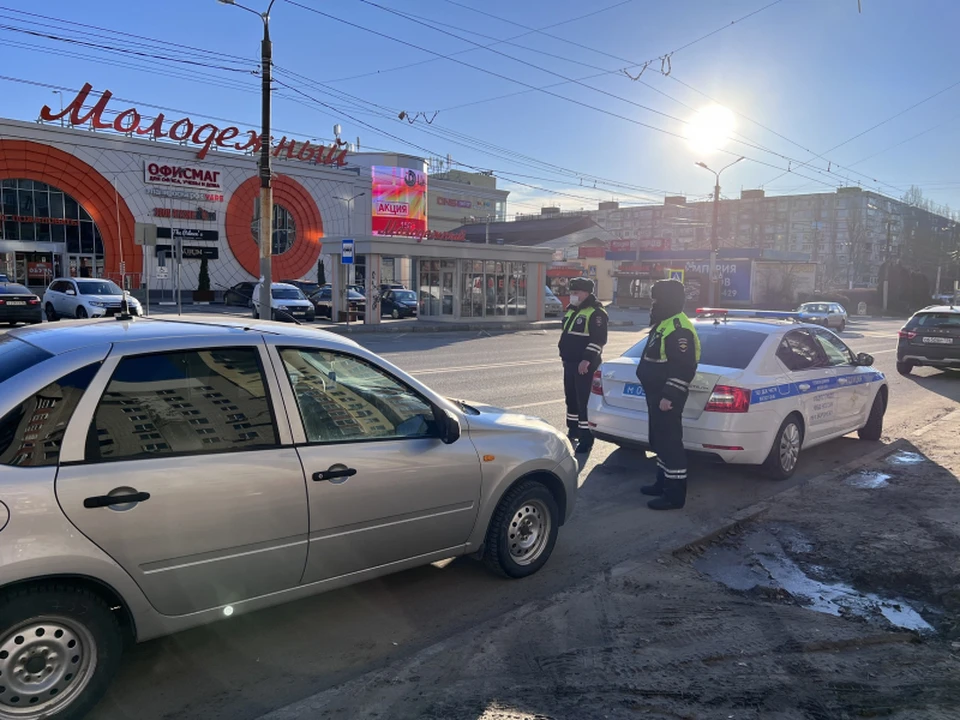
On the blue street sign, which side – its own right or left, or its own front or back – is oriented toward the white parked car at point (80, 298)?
right

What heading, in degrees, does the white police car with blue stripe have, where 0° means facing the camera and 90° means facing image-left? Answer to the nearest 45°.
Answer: approximately 225°

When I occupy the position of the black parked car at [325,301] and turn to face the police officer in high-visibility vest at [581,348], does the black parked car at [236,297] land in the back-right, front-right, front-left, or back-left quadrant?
back-right

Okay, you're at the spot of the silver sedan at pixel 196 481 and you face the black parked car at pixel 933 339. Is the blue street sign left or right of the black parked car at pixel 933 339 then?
left

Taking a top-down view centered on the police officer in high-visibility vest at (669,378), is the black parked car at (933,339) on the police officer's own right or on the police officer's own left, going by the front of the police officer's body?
on the police officer's own right

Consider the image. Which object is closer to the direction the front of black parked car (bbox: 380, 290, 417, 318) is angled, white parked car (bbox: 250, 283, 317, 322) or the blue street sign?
the blue street sign

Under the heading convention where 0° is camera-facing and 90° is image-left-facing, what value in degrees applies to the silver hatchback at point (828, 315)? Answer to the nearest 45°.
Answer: approximately 45°

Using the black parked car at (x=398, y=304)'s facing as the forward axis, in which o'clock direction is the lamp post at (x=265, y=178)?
The lamp post is roughly at 2 o'clock from the black parked car.

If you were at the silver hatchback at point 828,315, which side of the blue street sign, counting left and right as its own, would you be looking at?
left

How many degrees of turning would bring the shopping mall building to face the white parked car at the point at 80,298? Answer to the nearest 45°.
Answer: approximately 45° to its right

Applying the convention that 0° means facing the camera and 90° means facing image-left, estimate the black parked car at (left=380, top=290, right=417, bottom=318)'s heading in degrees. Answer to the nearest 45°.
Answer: approximately 315°

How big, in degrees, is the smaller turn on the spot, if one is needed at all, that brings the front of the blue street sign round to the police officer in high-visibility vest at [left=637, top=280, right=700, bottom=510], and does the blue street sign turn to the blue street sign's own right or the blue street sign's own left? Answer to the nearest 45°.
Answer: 0° — it already faces them

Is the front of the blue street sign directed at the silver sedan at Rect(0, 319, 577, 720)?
yes

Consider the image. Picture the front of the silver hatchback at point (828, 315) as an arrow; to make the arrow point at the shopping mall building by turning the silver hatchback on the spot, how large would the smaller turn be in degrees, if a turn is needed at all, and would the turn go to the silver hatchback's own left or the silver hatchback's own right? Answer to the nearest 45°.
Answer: approximately 45° to the silver hatchback's own right
